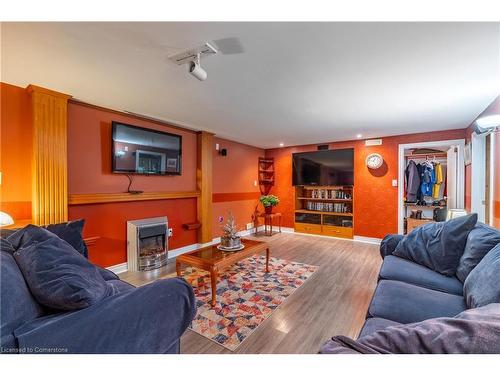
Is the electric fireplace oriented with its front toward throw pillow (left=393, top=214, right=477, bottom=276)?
yes

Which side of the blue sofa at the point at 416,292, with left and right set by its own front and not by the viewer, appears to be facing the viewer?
left

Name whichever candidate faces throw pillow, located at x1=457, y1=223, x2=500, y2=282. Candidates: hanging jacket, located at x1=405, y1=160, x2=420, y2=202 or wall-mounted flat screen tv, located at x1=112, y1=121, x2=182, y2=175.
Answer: the wall-mounted flat screen tv

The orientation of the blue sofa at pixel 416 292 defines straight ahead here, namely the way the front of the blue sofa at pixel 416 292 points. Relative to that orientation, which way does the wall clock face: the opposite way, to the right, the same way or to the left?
to the left

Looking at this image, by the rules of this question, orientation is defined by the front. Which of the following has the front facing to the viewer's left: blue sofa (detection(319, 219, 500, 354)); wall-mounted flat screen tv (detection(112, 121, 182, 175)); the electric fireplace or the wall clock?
the blue sofa

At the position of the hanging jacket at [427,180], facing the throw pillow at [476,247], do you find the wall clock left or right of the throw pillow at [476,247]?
right

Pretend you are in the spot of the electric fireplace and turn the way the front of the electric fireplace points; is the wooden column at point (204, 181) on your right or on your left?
on your left

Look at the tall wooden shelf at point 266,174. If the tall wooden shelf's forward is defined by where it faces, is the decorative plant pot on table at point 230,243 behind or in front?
in front

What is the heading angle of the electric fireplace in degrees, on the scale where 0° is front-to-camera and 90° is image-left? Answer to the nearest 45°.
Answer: approximately 315°
